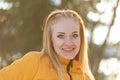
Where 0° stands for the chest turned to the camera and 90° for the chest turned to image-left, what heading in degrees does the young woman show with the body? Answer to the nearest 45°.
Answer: approximately 315°
